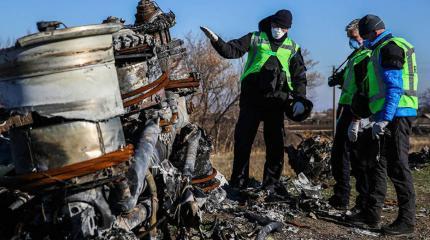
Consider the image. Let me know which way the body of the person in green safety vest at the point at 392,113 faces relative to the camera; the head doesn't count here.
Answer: to the viewer's left
